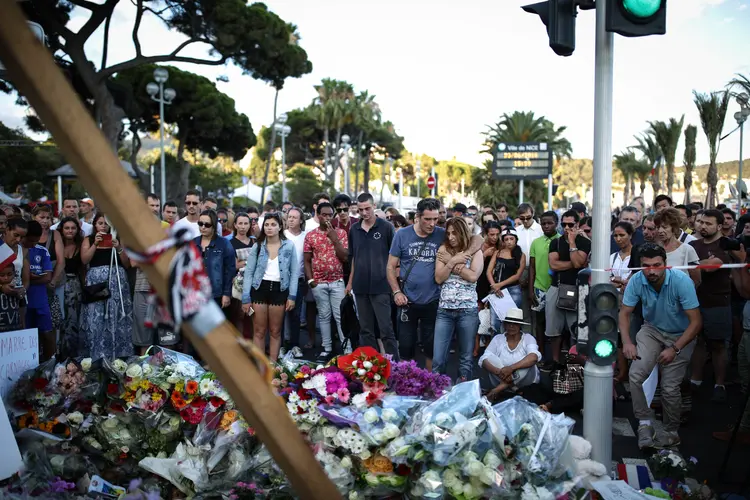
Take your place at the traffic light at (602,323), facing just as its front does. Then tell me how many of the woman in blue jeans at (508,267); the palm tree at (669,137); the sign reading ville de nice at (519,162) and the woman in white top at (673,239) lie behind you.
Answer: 4

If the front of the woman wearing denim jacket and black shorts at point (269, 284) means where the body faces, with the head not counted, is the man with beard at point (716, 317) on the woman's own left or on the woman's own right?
on the woman's own left

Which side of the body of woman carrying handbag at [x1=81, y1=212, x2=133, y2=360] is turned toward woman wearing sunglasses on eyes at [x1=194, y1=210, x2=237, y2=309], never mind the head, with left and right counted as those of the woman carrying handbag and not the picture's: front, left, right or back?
left

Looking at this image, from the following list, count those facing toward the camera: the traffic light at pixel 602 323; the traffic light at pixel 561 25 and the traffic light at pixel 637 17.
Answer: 2

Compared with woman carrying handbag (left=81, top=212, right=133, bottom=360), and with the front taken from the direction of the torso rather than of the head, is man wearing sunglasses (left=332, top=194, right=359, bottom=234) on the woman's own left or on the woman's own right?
on the woman's own left

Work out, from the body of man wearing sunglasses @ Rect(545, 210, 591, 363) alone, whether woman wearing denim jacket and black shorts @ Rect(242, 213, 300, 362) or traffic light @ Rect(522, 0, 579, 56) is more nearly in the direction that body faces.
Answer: the traffic light

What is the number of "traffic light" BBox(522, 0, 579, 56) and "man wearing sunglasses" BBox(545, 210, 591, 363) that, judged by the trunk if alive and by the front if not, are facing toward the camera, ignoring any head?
1

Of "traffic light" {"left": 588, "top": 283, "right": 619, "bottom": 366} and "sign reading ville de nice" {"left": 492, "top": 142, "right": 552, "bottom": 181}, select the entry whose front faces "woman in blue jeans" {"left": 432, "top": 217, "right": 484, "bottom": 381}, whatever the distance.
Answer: the sign reading ville de nice

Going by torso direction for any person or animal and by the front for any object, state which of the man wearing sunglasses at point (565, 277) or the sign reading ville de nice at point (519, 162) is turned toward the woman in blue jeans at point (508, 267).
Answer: the sign reading ville de nice
